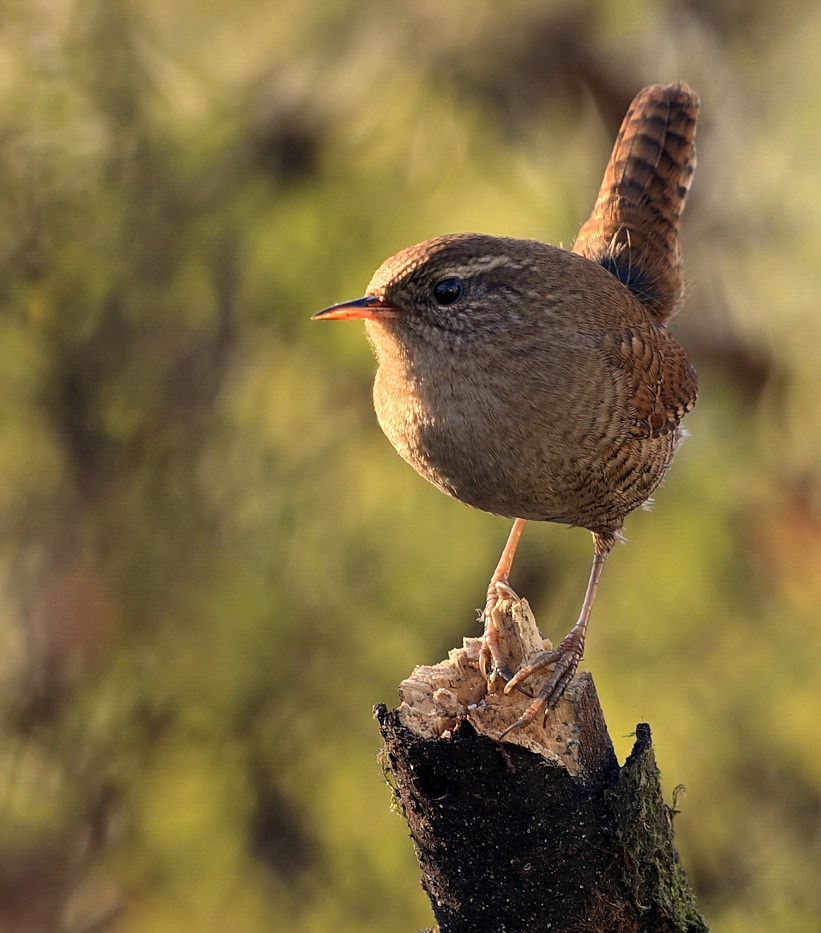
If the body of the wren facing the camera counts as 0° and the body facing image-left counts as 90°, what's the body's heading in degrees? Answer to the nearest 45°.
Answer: approximately 45°
